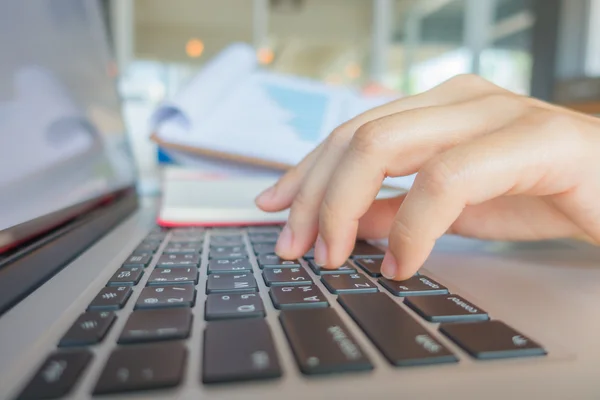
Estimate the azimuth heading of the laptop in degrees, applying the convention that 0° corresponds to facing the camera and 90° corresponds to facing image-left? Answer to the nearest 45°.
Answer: approximately 270°
